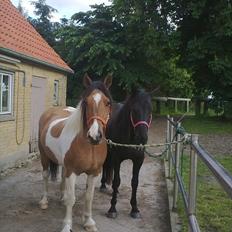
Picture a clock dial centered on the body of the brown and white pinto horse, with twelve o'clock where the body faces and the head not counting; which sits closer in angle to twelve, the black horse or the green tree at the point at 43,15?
the black horse

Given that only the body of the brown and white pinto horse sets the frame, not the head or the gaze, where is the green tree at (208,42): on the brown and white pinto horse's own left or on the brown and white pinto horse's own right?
on the brown and white pinto horse's own left

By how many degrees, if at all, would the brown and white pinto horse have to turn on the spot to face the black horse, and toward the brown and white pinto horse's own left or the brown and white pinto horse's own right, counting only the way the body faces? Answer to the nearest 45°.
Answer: approximately 90° to the brown and white pinto horse's own left

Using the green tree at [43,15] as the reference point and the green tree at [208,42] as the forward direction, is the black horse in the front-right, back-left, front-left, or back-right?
front-right

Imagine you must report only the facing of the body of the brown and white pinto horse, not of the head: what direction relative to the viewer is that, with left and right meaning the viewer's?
facing the viewer and to the right of the viewer

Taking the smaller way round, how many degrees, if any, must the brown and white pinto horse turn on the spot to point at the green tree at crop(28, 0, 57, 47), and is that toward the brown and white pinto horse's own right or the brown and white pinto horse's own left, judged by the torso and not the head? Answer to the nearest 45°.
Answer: approximately 135° to the brown and white pinto horse's own left

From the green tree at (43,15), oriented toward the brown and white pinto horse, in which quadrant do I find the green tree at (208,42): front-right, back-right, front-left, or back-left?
front-left

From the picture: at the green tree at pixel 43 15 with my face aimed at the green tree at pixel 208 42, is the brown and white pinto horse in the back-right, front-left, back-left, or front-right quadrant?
front-right
